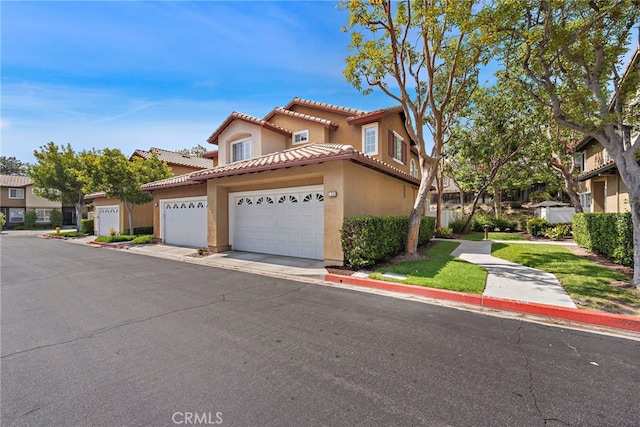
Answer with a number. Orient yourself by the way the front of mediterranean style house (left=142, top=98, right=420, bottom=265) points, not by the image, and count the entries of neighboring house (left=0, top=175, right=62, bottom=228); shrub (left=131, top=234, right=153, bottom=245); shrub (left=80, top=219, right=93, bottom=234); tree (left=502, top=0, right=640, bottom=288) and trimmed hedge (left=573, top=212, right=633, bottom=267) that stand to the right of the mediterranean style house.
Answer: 3

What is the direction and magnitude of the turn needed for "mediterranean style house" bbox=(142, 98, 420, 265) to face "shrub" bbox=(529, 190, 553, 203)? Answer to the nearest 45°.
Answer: approximately 180°

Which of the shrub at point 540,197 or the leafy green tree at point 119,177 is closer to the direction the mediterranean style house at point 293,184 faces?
the leafy green tree

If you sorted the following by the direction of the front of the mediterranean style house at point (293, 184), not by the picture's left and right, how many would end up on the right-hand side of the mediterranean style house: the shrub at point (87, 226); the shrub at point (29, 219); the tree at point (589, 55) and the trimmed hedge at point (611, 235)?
2

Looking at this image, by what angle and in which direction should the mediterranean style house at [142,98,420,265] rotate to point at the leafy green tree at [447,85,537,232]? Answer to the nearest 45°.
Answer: approximately 135° to its left

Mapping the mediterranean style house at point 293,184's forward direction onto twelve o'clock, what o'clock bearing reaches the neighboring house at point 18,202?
The neighboring house is roughly at 3 o'clock from the mediterranean style house.

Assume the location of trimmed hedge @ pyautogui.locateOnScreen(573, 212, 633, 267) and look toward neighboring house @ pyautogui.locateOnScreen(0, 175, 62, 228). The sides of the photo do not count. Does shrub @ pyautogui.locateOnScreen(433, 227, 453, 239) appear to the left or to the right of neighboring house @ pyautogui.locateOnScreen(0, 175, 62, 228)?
right

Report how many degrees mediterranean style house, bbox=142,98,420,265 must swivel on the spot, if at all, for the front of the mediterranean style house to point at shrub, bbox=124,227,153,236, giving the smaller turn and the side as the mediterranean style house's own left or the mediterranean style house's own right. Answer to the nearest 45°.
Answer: approximately 90° to the mediterranean style house's own right

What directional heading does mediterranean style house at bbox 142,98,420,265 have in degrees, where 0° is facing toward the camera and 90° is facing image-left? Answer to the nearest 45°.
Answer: approximately 45°

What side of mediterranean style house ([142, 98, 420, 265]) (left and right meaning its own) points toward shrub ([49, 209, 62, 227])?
right

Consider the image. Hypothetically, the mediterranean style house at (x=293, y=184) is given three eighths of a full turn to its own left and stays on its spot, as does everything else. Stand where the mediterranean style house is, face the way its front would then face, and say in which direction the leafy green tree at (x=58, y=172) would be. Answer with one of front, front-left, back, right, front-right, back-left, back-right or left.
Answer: back-left

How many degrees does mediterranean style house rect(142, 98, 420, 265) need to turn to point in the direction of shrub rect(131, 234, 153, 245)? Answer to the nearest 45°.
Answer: approximately 90° to its right

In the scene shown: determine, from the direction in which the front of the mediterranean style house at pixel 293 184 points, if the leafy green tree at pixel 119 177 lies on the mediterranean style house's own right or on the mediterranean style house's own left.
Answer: on the mediterranean style house's own right
